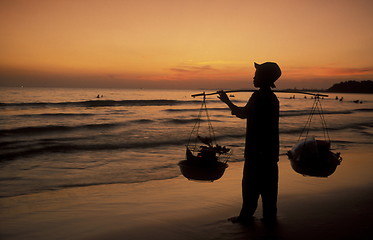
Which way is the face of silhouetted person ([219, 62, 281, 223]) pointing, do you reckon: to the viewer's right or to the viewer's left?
to the viewer's left

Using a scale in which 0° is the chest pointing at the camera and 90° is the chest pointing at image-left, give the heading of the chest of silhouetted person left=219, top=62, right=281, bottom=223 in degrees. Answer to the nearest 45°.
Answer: approximately 90°
